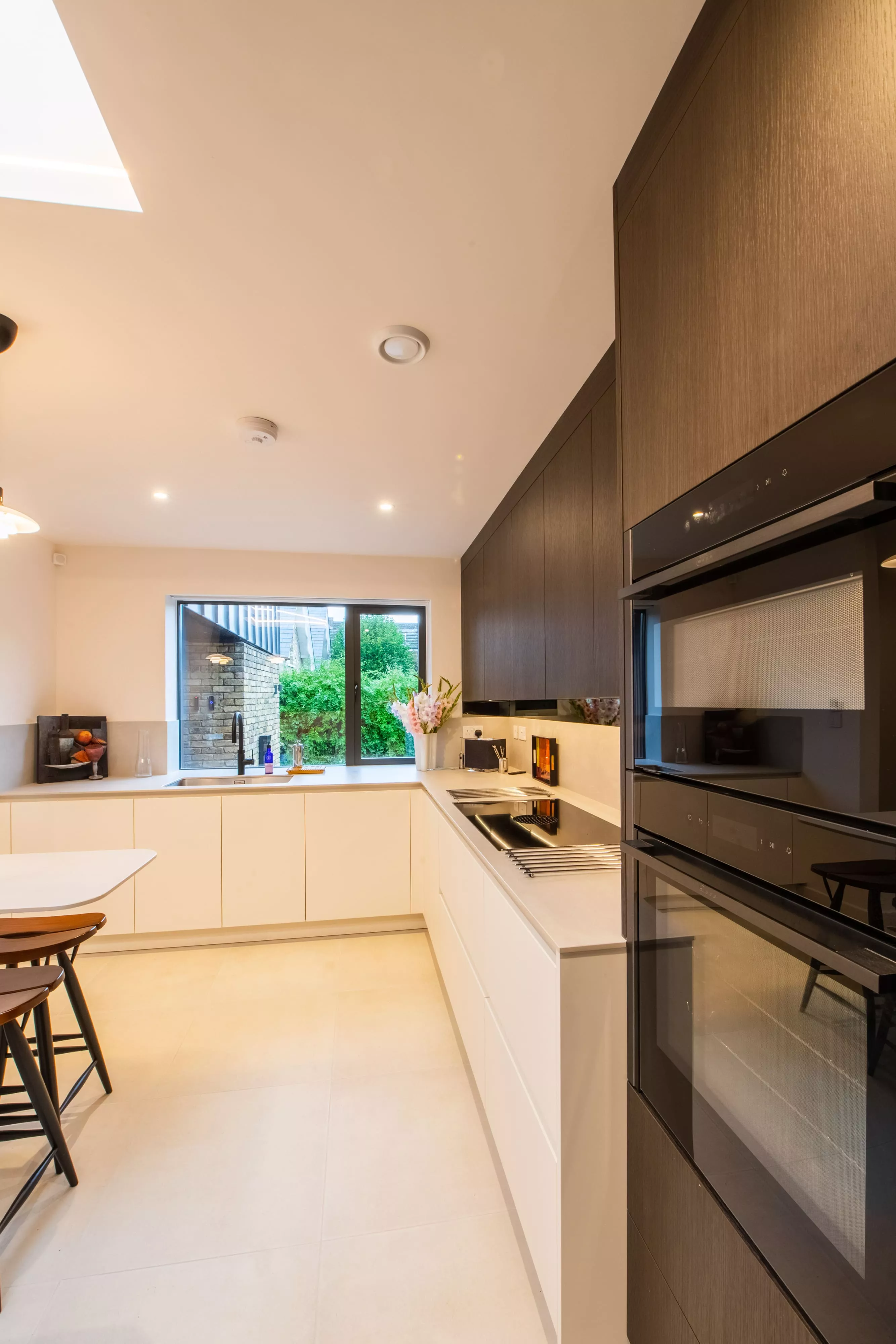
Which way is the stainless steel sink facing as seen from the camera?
toward the camera

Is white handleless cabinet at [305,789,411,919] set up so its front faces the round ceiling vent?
yes

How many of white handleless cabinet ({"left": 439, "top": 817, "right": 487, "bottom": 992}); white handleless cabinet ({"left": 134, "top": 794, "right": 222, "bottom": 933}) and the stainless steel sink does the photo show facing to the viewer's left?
1

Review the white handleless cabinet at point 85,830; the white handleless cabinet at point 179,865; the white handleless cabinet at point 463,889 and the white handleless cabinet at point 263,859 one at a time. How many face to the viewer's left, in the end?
1

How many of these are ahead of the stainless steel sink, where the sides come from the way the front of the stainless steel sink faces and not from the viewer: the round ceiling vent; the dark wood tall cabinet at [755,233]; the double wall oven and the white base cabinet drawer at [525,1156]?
4

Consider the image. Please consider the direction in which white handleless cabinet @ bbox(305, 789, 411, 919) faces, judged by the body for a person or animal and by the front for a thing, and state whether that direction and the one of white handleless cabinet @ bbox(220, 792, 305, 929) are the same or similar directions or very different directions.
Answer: same or similar directions

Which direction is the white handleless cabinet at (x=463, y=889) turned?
to the viewer's left

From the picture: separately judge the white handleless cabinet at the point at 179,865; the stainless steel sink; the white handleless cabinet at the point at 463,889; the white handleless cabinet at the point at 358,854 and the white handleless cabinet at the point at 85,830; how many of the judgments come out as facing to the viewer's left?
1

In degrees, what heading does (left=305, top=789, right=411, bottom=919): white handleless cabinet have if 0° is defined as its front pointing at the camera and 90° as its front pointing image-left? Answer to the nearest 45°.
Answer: approximately 0°

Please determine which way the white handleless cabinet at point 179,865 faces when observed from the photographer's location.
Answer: facing the viewer

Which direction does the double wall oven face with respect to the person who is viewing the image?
facing the viewer and to the left of the viewer

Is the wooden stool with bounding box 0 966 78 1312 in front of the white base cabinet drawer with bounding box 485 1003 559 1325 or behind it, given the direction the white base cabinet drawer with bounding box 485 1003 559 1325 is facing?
in front
